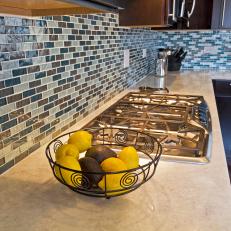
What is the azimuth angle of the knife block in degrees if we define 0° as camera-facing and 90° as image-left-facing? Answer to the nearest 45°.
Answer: approximately 270°

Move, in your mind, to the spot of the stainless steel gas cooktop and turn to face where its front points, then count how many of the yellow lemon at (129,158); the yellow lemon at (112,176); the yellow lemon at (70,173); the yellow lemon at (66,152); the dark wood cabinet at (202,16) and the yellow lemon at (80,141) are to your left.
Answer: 1

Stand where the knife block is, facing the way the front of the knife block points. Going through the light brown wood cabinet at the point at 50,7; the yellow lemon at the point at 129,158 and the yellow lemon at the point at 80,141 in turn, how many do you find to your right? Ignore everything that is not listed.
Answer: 3

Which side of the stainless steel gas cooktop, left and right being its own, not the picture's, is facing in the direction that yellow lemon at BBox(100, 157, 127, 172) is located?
right

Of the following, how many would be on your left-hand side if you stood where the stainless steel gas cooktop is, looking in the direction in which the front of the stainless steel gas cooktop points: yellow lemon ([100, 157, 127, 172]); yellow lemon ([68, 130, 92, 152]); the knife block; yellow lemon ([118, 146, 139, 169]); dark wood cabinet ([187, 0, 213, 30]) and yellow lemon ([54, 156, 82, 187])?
2

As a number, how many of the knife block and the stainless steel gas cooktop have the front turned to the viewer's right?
2

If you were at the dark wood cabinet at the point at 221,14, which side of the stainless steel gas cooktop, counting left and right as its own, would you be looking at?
left

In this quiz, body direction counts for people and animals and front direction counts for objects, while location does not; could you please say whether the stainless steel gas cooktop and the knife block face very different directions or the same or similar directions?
same or similar directions

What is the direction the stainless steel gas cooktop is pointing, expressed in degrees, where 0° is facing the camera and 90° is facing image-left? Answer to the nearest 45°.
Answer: approximately 270°

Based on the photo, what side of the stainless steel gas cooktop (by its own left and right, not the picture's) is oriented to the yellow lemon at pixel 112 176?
right

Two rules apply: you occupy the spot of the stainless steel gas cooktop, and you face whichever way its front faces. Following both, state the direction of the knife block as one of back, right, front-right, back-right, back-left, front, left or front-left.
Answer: left
